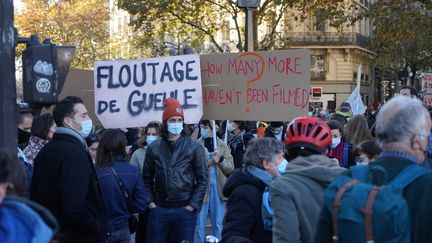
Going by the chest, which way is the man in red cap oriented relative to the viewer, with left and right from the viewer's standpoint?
facing the viewer

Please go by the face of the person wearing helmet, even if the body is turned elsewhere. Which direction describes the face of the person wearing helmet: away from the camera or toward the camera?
away from the camera

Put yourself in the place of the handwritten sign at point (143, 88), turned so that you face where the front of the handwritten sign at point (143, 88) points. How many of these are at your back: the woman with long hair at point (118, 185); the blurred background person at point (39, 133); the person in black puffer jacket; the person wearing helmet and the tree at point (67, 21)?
1

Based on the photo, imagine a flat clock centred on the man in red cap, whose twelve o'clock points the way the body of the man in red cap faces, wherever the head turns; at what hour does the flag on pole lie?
The flag on pole is roughly at 7 o'clock from the man in red cap.

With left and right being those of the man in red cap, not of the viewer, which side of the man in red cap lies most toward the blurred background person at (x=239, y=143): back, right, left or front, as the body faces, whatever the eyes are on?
back

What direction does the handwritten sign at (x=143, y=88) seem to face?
toward the camera

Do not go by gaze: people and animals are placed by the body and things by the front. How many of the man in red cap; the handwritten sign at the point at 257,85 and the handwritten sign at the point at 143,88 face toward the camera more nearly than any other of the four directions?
3

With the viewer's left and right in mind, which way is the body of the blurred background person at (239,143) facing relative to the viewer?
facing the viewer and to the left of the viewer

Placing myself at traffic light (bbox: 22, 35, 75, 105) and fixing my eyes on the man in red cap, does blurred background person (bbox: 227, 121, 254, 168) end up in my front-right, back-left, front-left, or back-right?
front-left

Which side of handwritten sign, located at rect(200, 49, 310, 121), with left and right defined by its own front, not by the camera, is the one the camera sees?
front

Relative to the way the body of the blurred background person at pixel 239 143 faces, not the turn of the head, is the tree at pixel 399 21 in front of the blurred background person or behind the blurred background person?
behind

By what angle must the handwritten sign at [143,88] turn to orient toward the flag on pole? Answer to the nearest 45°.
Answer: approximately 135° to its left

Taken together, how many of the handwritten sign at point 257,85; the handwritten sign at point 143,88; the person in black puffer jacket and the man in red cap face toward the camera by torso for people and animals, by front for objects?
3
